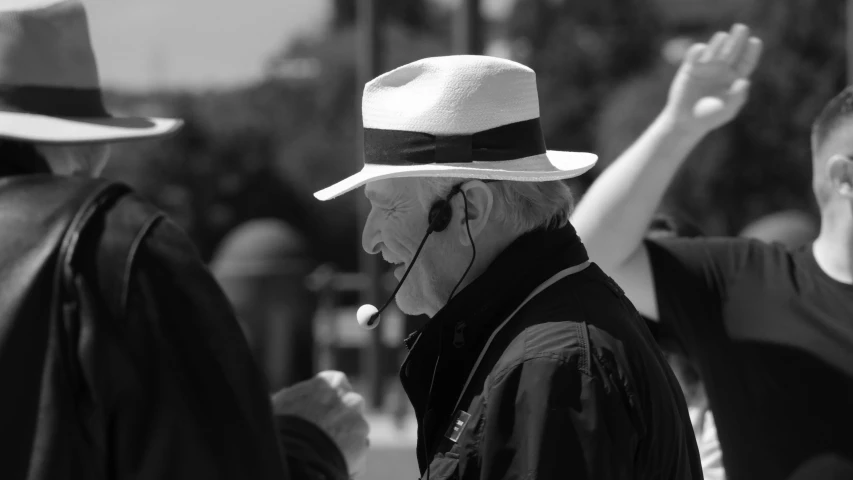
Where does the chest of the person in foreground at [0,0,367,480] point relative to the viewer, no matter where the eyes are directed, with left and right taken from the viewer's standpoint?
facing away from the viewer and to the right of the viewer

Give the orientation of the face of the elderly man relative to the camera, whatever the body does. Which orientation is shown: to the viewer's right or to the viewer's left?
to the viewer's left

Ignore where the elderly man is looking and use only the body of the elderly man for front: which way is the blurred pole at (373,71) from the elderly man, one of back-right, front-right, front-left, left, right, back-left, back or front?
right

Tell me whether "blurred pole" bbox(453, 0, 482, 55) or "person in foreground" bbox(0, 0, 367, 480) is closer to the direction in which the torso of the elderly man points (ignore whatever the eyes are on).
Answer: the person in foreground

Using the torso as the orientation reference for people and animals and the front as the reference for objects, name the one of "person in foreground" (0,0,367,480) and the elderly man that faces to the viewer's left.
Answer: the elderly man

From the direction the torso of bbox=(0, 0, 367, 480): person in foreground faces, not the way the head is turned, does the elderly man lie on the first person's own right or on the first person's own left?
on the first person's own right

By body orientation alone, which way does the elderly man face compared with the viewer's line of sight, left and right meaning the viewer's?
facing to the left of the viewer

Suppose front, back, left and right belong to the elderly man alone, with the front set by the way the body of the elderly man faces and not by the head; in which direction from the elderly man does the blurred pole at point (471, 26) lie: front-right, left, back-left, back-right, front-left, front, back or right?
right

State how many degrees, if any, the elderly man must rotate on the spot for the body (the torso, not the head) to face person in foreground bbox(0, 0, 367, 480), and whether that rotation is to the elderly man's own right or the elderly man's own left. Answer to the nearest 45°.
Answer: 0° — they already face them

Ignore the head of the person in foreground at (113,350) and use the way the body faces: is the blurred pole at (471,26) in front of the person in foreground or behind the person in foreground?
in front
